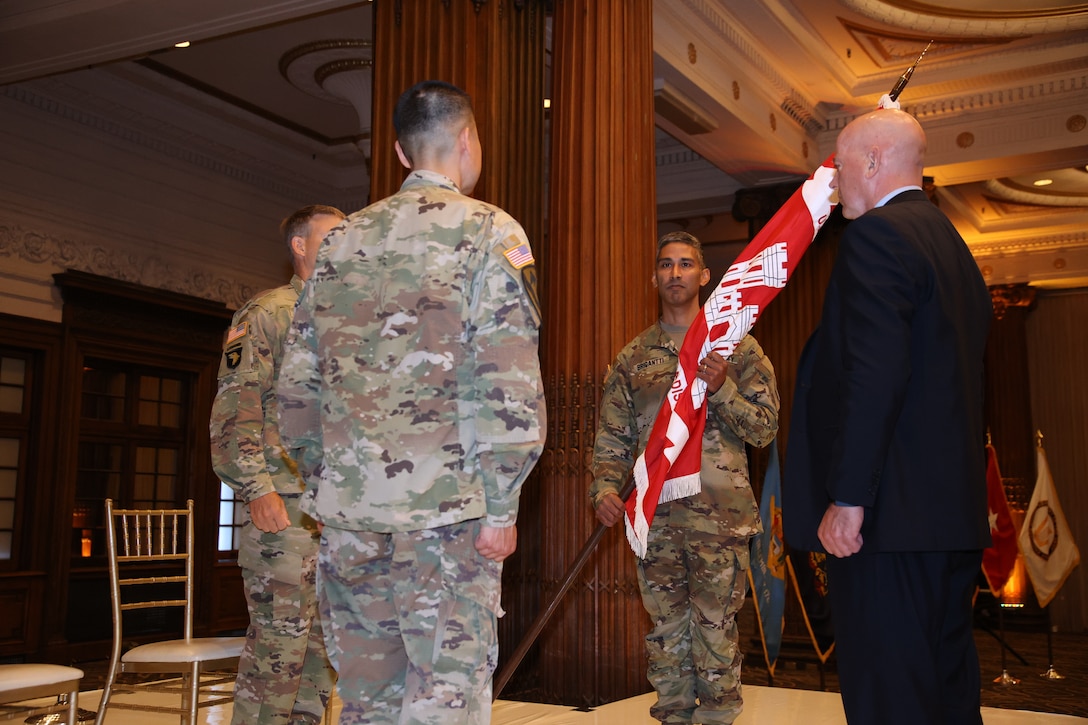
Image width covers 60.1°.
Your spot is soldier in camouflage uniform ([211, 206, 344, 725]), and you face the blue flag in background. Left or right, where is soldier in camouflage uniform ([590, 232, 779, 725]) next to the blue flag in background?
right

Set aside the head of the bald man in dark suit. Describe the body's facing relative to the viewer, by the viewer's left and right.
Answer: facing away from the viewer and to the left of the viewer

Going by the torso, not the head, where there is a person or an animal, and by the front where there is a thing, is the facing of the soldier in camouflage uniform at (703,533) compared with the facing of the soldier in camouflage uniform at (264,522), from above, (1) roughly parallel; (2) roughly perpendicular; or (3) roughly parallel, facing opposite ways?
roughly perpendicular

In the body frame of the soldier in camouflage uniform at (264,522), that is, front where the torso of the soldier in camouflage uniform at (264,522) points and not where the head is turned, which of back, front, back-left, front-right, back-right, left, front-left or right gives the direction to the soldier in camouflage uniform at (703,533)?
front-left

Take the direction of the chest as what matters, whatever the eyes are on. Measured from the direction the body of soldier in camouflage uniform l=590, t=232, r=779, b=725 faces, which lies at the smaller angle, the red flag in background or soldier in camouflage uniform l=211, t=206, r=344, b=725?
the soldier in camouflage uniform

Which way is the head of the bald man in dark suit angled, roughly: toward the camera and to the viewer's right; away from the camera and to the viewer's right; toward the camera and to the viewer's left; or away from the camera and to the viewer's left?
away from the camera and to the viewer's left

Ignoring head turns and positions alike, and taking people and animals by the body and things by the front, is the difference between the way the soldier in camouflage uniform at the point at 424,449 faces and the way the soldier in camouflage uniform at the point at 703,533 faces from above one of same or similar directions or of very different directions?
very different directions

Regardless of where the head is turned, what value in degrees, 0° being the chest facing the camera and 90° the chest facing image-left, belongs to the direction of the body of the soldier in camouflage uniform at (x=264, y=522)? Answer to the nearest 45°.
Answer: approximately 315°

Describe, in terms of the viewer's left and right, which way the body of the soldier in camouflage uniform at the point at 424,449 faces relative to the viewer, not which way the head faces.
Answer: facing away from the viewer and to the right of the viewer

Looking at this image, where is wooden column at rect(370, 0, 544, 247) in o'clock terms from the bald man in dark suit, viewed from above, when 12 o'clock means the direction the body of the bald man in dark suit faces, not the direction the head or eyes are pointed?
The wooden column is roughly at 12 o'clock from the bald man in dark suit.

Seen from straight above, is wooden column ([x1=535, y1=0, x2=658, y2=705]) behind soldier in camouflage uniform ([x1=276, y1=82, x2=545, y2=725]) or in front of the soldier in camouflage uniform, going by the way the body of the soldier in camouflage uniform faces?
in front

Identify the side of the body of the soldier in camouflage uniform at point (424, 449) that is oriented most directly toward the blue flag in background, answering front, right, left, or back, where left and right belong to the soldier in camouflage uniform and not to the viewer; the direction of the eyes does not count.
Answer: front

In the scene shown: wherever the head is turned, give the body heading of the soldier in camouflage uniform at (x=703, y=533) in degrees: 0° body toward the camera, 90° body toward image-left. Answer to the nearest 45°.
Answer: approximately 0°

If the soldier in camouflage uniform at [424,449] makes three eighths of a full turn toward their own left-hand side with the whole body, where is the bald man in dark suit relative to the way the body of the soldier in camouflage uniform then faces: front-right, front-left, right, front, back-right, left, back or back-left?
back
